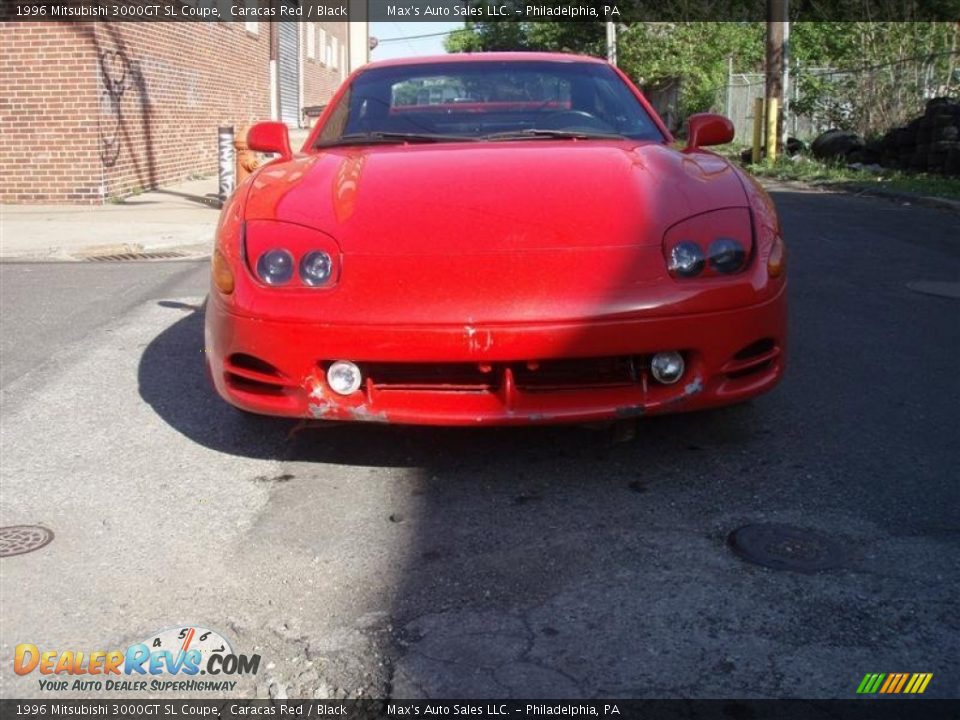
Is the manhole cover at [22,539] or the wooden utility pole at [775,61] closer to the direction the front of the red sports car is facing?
the manhole cover

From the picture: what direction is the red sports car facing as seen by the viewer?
toward the camera

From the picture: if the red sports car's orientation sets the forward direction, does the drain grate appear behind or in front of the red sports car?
behind

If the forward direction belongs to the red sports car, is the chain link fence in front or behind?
behind

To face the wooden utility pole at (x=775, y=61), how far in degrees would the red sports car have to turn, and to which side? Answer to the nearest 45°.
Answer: approximately 180°
